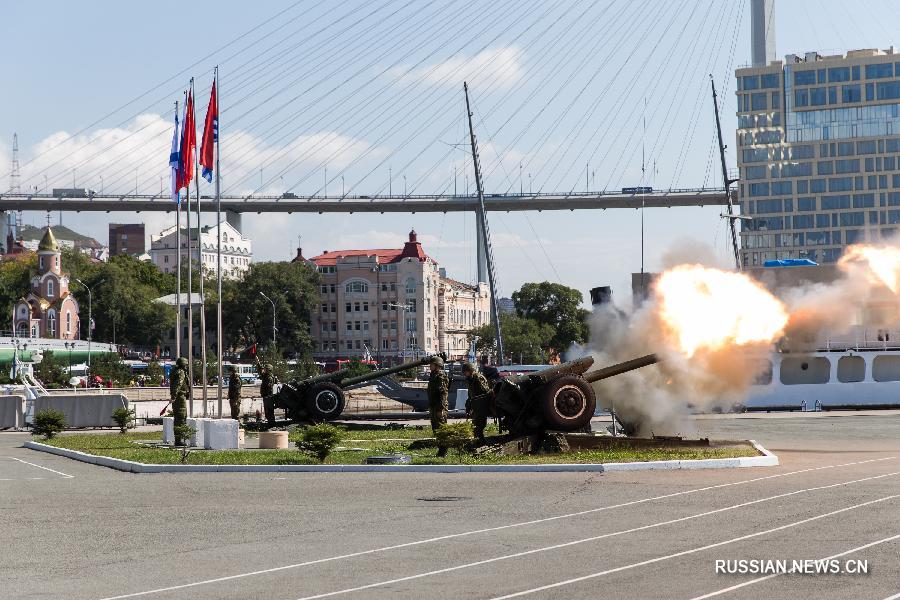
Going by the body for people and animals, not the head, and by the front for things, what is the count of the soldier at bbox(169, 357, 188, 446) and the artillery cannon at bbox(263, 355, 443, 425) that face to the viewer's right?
2

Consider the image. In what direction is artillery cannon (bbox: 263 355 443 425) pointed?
to the viewer's right

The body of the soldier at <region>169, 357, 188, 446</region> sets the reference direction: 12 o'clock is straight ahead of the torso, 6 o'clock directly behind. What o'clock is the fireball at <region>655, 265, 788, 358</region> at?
The fireball is roughly at 1 o'clock from the soldier.

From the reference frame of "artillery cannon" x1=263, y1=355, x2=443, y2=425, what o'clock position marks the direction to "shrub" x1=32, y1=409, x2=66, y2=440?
The shrub is roughly at 6 o'clock from the artillery cannon.

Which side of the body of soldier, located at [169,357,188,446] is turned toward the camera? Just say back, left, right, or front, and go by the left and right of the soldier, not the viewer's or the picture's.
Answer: right

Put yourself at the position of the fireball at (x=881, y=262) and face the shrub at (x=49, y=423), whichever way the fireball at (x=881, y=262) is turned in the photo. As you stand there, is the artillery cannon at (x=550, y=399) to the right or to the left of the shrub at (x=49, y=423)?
left
